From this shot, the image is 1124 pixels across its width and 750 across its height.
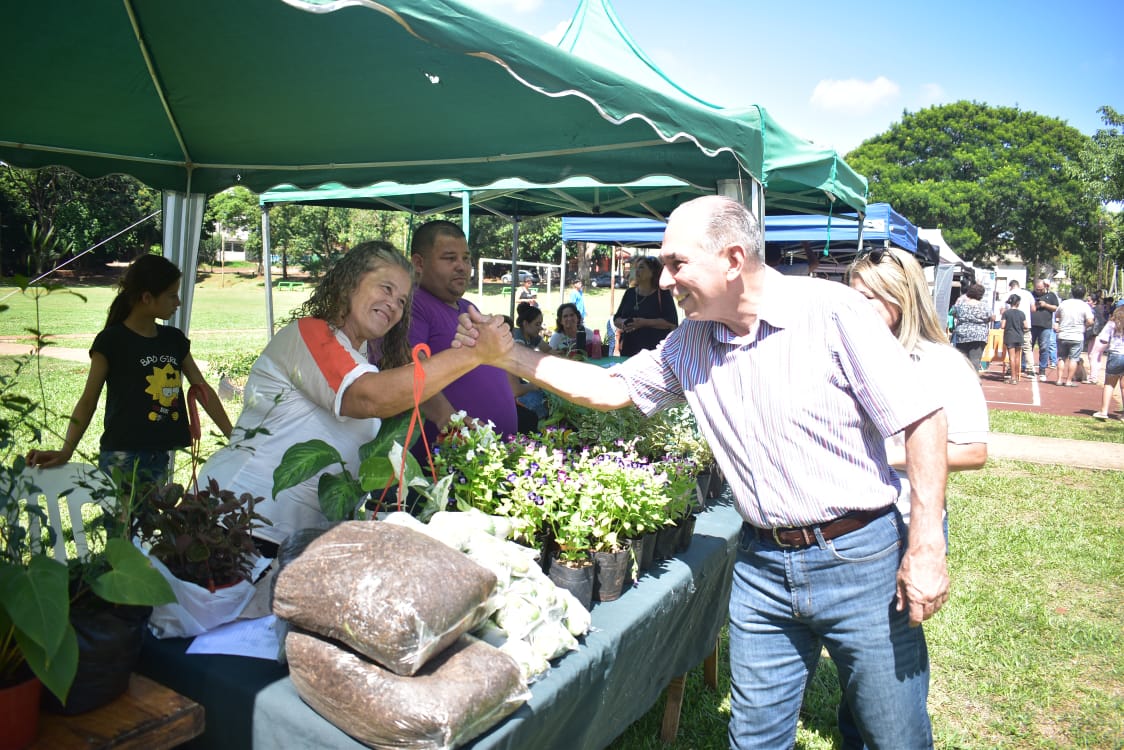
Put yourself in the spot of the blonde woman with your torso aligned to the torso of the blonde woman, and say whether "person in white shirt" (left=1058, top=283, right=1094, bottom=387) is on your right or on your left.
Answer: on your right

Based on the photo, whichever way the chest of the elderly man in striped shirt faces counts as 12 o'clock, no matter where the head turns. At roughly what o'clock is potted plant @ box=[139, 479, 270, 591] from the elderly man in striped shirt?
The potted plant is roughly at 1 o'clock from the elderly man in striped shirt.

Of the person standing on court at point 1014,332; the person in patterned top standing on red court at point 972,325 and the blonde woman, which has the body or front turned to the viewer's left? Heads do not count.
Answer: the blonde woman

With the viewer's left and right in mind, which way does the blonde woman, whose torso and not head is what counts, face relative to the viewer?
facing to the left of the viewer

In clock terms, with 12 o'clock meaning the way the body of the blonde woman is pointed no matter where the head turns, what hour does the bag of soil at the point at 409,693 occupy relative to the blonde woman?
The bag of soil is roughly at 10 o'clock from the blonde woman.

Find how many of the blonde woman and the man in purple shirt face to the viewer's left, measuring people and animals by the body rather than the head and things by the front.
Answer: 1

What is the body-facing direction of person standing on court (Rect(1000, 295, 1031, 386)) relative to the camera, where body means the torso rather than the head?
away from the camera

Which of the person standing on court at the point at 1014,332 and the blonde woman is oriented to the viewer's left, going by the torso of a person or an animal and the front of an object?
the blonde woman

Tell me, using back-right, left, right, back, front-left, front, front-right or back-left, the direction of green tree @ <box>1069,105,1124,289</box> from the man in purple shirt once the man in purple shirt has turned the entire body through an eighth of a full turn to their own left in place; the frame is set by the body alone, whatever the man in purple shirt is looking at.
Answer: front-left

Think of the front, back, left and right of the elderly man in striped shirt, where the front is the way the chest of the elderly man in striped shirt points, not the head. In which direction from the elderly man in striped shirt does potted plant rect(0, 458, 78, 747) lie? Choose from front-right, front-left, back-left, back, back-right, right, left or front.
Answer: front

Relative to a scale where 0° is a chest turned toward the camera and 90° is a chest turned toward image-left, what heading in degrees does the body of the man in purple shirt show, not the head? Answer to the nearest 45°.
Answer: approximately 315°

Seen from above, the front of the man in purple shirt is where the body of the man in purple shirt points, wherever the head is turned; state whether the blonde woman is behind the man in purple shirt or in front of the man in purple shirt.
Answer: in front

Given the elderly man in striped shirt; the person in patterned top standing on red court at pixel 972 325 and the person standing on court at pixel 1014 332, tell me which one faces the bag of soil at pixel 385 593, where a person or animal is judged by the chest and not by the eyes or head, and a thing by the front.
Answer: the elderly man in striped shirt
